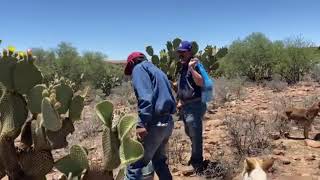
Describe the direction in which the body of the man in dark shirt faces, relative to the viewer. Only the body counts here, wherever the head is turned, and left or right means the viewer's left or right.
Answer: facing the viewer and to the left of the viewer

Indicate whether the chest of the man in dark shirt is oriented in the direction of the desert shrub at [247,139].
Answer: no

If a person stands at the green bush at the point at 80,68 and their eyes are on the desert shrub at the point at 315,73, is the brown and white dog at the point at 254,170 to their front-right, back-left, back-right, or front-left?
front-right

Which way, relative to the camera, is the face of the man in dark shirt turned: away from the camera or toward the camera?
toward the camera

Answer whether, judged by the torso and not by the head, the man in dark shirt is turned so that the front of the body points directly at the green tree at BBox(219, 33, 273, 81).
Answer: no
